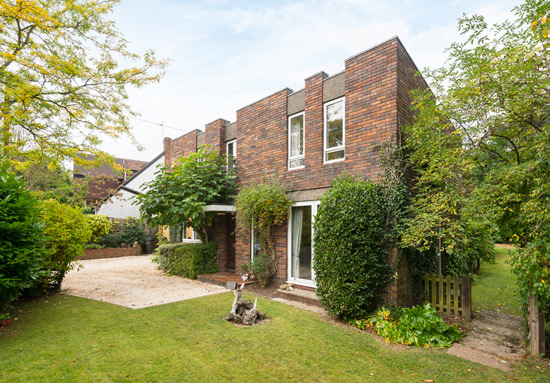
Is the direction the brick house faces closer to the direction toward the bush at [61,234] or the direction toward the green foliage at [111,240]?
the bush

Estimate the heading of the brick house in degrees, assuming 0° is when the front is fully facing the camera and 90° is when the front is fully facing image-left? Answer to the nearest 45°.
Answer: approximately 45°

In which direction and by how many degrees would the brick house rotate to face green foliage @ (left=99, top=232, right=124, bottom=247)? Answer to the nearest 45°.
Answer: approximately 90° to its right

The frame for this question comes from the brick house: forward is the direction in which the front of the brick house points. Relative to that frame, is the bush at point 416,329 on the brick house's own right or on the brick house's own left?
on the brick house's own left

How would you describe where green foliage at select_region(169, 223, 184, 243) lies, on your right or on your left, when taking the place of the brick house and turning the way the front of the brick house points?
on your right

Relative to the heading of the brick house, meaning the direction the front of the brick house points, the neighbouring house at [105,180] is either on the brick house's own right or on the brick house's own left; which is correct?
on the brick house's own right
